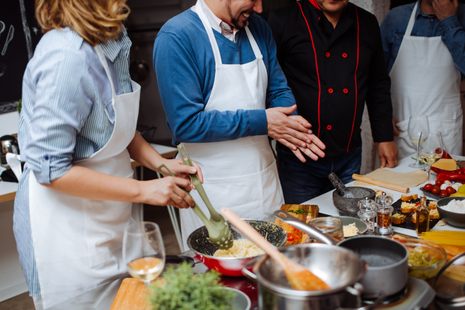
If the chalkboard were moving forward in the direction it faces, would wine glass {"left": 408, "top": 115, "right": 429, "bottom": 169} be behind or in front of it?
in front

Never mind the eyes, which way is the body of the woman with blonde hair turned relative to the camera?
to the viewer's right

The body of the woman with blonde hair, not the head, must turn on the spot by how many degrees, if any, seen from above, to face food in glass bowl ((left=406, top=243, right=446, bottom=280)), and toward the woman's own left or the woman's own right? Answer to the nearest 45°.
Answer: approximately 45° to the woman's own right

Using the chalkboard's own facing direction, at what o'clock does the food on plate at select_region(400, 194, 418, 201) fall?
The food on plate is roughly at 11 o'clock from the chalkboard.

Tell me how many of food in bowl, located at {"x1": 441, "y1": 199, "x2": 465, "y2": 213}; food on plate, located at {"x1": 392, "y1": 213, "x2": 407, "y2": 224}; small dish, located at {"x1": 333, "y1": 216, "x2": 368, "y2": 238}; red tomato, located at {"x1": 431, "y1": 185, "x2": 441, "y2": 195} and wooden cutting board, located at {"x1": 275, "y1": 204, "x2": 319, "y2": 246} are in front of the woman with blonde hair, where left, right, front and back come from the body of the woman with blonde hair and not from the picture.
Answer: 5

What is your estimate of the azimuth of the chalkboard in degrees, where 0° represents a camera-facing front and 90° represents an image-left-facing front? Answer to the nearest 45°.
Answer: approximately 0°

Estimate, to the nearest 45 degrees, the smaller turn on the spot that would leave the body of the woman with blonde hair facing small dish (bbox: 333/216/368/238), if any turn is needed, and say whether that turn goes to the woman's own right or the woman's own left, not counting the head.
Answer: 0° — they already face it

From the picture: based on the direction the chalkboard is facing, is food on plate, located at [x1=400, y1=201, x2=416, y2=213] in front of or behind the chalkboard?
in front

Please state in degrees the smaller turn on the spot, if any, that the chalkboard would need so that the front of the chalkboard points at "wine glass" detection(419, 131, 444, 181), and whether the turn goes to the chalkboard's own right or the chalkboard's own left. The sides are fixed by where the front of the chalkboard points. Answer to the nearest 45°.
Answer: approximately 45° to the chalkboard's own left

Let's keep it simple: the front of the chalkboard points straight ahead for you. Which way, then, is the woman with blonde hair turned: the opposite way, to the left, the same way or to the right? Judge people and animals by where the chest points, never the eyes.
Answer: to the left

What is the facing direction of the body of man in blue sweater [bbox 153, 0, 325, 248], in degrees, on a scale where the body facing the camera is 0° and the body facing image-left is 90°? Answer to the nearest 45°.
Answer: approximately 315°

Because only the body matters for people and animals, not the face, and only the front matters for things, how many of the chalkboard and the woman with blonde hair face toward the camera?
1
